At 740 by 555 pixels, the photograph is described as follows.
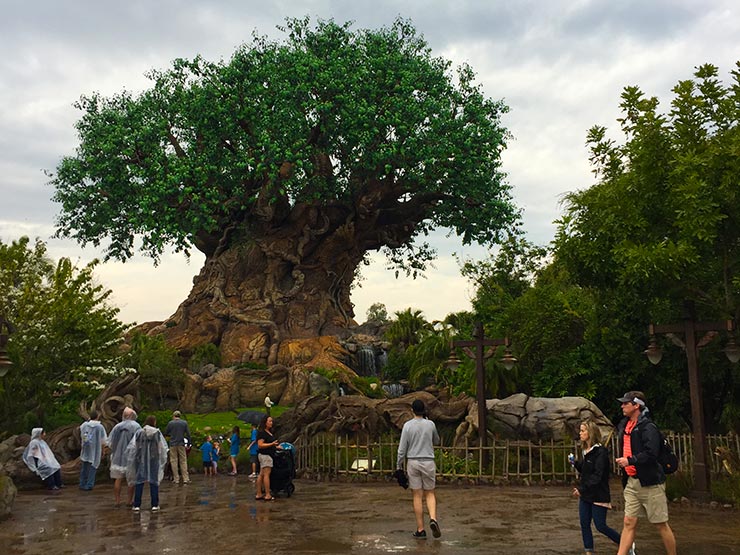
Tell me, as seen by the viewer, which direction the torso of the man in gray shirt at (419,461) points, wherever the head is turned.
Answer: away from the camera

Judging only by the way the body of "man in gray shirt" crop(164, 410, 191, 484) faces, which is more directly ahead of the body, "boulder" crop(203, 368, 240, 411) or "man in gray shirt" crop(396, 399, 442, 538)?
the boulder

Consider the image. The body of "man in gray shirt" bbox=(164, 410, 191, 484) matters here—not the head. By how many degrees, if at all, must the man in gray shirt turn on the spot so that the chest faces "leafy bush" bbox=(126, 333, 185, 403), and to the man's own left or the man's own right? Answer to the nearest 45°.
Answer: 0° — they already face it

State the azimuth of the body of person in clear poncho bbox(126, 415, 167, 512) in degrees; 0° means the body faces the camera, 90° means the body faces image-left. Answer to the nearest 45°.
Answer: approximately 180°

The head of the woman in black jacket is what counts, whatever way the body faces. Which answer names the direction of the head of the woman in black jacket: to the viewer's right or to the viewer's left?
to the viewer's left

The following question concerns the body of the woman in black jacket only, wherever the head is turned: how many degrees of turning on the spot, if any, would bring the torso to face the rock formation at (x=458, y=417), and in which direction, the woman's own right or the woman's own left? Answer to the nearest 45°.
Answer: approximately 90° to the woman's own right

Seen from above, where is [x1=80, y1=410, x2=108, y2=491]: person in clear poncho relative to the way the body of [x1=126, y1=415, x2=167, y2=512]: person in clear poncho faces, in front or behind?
in front

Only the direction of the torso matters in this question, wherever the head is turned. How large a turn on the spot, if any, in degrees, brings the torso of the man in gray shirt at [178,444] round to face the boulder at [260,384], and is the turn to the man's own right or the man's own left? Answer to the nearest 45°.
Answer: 0° — they already face it

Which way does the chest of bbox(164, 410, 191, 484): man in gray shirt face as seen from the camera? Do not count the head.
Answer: away from the camera

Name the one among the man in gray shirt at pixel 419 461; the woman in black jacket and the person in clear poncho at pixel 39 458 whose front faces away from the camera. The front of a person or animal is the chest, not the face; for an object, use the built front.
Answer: the man in gray shirt

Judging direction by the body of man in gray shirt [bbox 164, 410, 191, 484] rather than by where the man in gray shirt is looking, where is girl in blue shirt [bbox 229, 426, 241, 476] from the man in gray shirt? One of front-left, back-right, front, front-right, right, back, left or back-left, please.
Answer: front-right

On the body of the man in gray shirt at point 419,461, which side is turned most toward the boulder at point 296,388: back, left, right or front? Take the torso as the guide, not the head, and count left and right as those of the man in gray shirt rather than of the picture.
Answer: front
